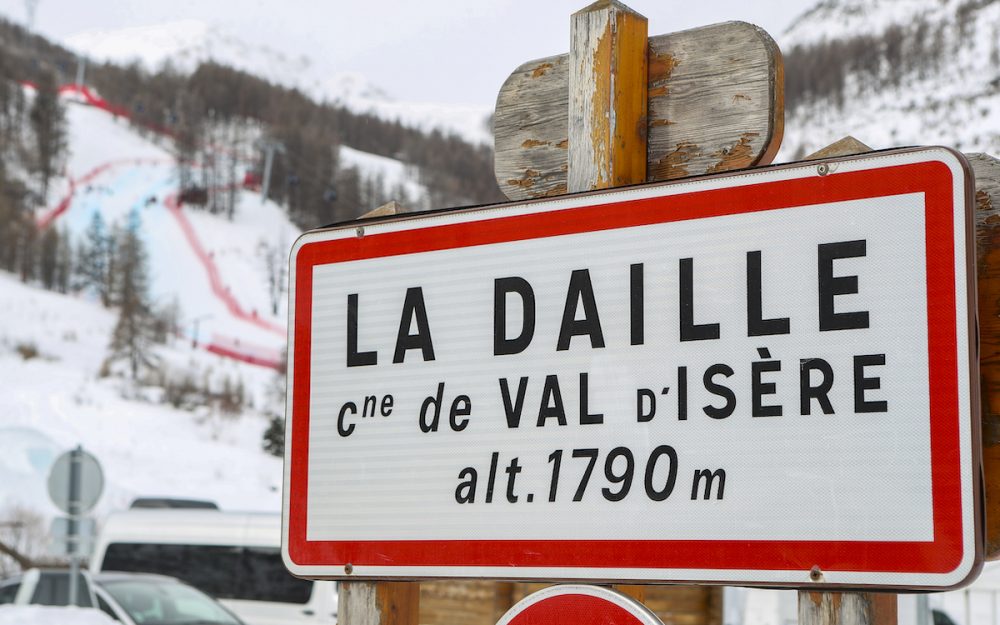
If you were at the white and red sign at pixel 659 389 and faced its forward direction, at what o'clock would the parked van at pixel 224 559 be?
The parked van is roughly at 4 o'clock from the white and red sign.

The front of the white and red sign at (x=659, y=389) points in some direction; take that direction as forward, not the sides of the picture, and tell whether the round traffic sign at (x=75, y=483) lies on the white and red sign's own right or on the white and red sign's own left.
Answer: on the white and red sign's own right

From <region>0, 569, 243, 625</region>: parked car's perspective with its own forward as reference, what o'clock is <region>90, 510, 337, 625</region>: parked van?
<region>90, 510, 337, 625</region>: parked van is roughly at 8 o'clock from <region>0, 569, 243, 625</region>: parked car.

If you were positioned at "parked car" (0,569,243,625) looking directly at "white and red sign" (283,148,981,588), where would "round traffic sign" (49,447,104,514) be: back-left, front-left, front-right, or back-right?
back-right

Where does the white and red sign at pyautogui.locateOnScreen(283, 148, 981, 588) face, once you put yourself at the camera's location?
facing the viewer and to the left of the viewer

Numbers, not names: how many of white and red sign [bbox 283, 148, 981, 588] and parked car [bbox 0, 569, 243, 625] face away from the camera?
0

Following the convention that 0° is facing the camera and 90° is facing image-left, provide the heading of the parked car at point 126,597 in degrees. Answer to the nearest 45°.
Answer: approximately 315°

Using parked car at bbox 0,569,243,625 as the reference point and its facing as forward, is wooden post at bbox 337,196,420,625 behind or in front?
in front
